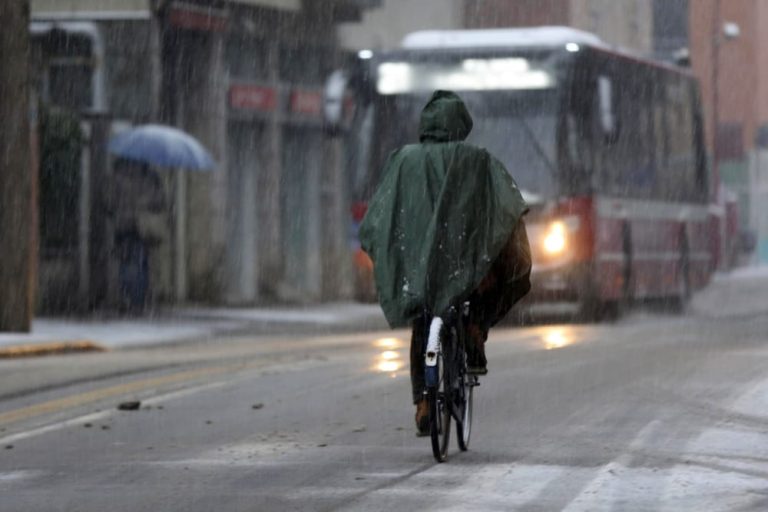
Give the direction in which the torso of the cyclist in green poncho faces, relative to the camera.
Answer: away from the camera

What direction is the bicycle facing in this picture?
away from the camera

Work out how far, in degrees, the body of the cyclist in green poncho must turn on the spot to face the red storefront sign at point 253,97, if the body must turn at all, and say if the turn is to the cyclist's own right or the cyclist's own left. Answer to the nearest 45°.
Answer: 0° — they already face it
